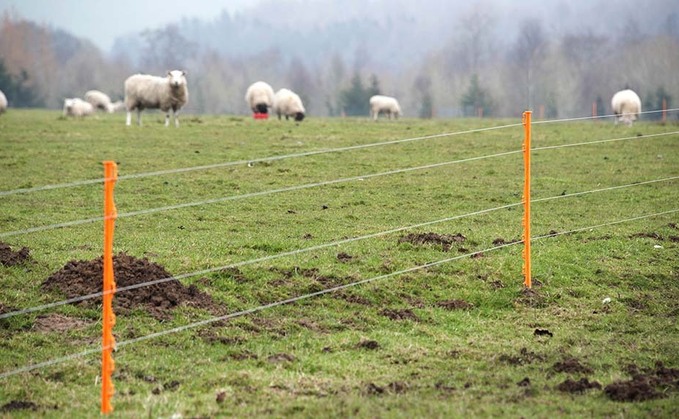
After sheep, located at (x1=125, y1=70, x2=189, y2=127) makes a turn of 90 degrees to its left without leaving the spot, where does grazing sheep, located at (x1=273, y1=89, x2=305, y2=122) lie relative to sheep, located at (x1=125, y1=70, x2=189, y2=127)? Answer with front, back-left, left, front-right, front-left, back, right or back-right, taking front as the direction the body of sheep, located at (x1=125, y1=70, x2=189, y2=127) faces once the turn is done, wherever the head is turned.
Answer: front-right

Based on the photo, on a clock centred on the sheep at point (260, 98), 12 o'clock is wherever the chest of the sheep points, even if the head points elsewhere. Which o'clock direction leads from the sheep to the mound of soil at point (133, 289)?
The mound of soil is roughly at 12 o'clock from the sheep.

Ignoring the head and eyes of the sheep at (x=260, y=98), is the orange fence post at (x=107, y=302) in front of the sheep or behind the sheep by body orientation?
in front

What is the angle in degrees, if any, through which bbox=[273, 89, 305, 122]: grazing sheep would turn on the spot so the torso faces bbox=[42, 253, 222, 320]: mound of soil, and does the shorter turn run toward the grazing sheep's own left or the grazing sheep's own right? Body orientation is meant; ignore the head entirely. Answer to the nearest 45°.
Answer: approximately 45° to the grazing sheep's own right

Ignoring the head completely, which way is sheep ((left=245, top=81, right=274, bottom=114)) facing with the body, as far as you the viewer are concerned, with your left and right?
facing the viewer

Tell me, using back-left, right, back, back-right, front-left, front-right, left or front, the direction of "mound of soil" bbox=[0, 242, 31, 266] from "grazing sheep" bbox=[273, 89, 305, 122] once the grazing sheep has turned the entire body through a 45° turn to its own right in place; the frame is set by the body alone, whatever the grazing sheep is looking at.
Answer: front

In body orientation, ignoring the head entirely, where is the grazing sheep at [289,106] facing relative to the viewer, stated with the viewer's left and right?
facing the viewer and to the right of the viewer

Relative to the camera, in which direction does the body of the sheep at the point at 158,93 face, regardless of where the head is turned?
to the viewer's right

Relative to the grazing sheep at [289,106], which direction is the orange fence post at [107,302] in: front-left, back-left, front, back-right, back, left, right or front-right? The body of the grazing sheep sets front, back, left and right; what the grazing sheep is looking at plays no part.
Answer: front-right

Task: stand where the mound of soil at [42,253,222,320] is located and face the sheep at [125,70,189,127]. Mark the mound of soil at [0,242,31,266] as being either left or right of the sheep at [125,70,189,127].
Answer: left

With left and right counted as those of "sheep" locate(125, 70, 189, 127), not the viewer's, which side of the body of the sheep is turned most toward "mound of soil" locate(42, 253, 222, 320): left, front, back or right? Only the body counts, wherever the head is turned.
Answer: right

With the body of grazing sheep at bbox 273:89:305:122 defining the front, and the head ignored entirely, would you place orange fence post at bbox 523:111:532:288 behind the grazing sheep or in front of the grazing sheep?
in front

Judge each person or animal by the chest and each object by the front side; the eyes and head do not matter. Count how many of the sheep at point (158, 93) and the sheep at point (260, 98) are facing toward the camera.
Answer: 1

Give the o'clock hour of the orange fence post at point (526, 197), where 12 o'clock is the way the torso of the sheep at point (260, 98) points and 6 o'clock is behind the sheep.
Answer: The orange fence post is roughly at 12 o'clock from the sheep.
